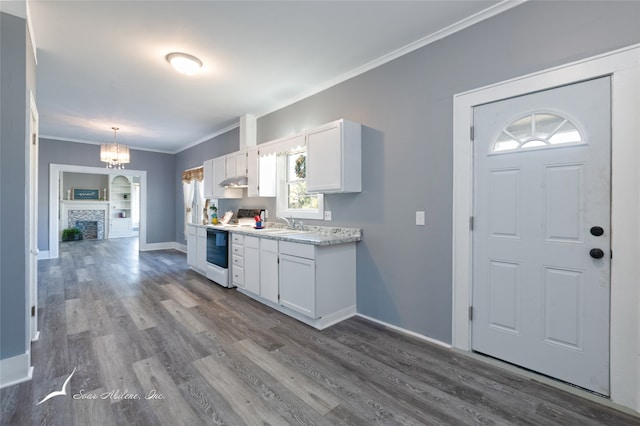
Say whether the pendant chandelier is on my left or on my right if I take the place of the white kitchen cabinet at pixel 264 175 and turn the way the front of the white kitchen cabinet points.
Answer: on my right

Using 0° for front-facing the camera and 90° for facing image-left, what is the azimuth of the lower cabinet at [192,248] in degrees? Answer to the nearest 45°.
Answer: approximately 45°

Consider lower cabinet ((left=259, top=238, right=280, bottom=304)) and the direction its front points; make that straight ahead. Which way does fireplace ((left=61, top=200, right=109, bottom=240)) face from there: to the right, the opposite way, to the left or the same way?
to the left

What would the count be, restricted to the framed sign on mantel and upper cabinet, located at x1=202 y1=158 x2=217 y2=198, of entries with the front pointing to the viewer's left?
1

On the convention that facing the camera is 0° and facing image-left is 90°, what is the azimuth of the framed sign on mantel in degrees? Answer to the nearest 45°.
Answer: approximately 0°

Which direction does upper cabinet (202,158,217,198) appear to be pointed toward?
to the viewer's left

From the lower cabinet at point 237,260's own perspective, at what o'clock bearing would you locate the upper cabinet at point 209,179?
The upper cabinet is roughly at 4 o'clock from the lower cabinet.

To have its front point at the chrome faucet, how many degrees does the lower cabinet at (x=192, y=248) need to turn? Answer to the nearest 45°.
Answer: approximately 90° to its left
